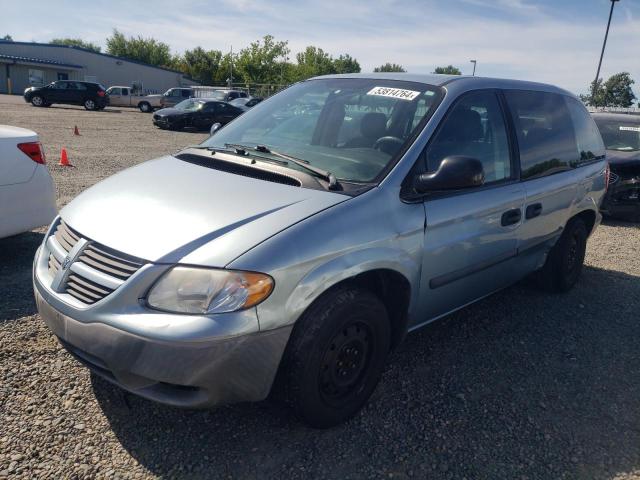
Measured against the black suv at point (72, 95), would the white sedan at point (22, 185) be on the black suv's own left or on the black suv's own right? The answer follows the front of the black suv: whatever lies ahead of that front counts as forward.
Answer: on the black suv's own left

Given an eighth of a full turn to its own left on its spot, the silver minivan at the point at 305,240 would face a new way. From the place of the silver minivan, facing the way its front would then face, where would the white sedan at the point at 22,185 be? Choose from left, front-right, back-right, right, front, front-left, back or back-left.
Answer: back-right

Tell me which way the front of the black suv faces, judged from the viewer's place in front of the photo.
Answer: facing to the left of the viewer

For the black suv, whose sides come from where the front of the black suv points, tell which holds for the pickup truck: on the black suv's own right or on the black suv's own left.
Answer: on the black suv's own right

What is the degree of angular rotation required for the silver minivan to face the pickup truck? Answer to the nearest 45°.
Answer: approximately 135° to its right

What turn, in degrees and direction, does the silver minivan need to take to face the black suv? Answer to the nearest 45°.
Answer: approximately 90° to its right

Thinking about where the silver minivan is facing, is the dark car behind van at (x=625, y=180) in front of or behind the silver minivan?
behind

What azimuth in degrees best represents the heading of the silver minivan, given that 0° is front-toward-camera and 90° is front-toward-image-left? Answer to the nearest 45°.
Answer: approximately 45°
